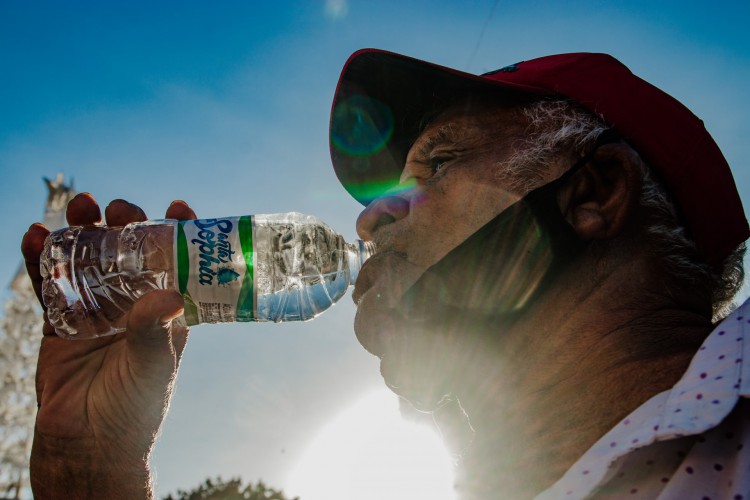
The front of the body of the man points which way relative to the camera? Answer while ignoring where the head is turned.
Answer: to the viewer's left

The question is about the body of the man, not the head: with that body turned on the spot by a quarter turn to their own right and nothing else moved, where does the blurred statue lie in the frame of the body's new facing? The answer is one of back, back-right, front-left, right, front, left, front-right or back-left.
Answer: front-left

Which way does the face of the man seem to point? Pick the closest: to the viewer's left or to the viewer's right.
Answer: to the viewer's left
